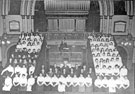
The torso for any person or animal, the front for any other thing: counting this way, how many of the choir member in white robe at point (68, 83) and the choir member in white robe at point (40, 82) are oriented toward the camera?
2

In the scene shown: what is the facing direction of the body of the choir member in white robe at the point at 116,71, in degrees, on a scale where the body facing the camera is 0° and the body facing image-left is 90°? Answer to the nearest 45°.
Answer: approximately 0°

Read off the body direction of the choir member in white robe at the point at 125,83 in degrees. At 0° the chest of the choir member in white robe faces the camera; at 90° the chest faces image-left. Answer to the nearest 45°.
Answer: approximately 0°

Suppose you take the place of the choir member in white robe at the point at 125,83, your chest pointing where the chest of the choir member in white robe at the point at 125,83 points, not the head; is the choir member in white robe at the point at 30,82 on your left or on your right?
on your right

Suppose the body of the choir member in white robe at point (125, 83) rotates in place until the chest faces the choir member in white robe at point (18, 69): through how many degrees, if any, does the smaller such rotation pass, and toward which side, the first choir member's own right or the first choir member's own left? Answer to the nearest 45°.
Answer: approximately 90° to the first choir member's own right
